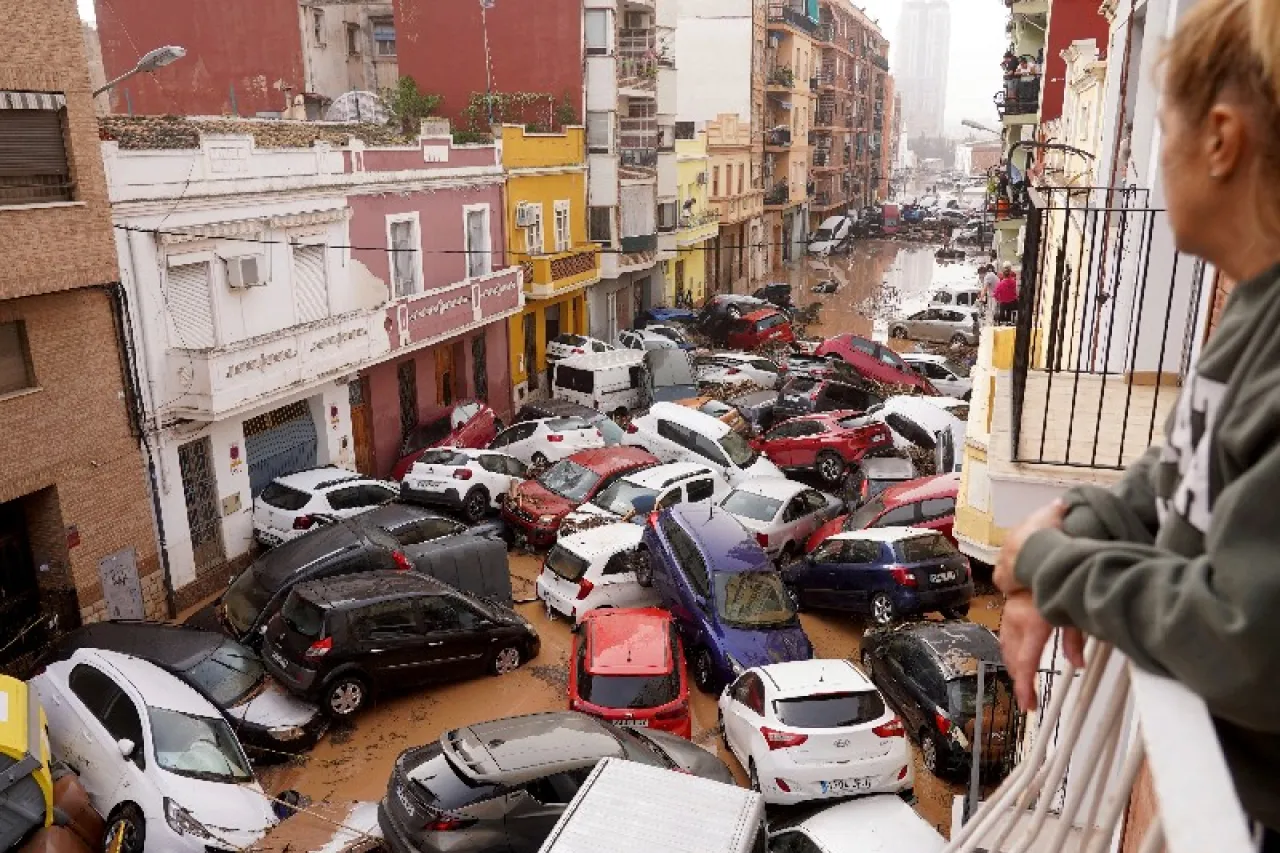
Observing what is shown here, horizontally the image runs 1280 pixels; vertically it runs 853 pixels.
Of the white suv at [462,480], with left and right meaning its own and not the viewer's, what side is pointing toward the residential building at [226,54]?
left

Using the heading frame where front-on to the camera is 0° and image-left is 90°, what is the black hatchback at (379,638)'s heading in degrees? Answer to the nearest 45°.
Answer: approximately 225°

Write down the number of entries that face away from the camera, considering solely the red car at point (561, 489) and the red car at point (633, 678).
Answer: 1

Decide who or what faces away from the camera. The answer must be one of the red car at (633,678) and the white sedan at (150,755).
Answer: the red car

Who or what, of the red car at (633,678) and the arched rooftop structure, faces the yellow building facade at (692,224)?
the red car

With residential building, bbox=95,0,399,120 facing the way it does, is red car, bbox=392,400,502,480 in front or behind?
in front

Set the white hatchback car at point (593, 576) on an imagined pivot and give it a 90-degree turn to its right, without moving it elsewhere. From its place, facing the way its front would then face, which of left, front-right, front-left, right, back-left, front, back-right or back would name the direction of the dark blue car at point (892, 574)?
front-left

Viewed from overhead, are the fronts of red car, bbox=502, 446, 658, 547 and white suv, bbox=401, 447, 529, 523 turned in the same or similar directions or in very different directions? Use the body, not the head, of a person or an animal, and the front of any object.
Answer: very different directions

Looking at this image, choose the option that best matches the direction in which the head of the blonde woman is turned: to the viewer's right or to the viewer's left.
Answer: to the viewer's left

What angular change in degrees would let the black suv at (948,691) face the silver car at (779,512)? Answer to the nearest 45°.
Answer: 0° — it already faces it

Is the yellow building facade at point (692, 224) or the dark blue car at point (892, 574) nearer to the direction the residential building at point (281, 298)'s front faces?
the dark blue car

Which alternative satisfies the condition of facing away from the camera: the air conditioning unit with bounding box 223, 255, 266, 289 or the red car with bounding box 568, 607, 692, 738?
the red car

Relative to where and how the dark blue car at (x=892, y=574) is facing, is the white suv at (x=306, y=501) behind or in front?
in front

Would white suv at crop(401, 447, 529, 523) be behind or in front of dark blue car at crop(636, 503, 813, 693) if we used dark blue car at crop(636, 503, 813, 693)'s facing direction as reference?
behind

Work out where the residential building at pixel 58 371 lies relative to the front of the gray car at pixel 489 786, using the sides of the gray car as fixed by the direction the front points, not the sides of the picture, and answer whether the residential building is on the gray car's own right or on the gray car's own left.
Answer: on the gray car's own left
